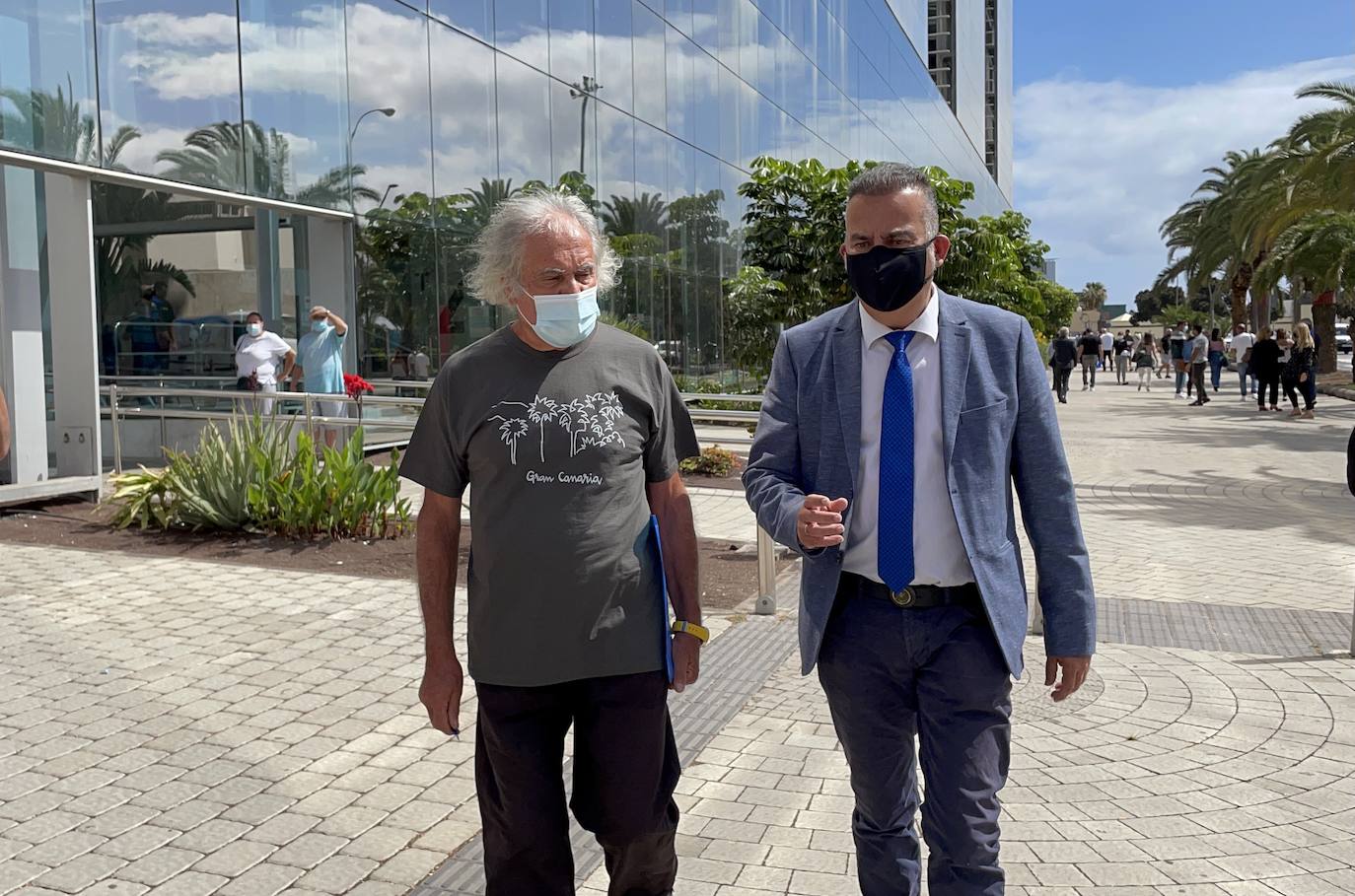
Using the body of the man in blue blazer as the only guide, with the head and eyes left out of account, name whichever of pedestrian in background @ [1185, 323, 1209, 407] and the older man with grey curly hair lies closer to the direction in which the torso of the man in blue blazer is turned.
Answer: the older man with grey curly hair

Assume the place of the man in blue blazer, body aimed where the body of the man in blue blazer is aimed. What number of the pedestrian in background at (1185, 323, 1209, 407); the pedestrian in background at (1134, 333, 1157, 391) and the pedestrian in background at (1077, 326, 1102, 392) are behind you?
3

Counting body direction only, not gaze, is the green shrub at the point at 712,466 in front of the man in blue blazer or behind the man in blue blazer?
behind

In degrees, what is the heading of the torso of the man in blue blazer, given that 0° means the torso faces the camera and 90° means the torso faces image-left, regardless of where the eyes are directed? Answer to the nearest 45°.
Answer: approximately 0°

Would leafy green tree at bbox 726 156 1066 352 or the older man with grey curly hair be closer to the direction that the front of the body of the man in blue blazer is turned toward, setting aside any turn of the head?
the older man with grey curly hair

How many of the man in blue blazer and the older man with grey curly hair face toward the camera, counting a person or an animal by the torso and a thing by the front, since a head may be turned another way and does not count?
2

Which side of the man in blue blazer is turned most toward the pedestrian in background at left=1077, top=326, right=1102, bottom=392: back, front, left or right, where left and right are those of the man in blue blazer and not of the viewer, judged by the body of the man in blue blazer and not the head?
back

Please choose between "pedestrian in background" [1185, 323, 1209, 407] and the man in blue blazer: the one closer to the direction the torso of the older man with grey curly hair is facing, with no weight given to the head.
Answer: the man in blue blazer

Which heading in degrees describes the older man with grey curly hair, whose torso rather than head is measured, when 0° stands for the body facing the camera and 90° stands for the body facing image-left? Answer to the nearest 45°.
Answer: approximately 0°

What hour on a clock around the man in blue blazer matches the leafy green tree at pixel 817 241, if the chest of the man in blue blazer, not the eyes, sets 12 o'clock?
The leafy green tree is roughly at 6 o'clock from the man in blue blazer.

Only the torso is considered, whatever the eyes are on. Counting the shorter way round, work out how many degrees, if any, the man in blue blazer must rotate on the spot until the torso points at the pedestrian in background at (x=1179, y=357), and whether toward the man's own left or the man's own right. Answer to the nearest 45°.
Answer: approximately 180°

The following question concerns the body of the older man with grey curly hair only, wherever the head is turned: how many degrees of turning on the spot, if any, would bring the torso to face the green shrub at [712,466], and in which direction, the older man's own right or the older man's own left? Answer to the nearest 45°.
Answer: approximately 180°

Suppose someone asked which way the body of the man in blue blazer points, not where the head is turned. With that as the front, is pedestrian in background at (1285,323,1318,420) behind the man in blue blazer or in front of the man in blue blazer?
behind
